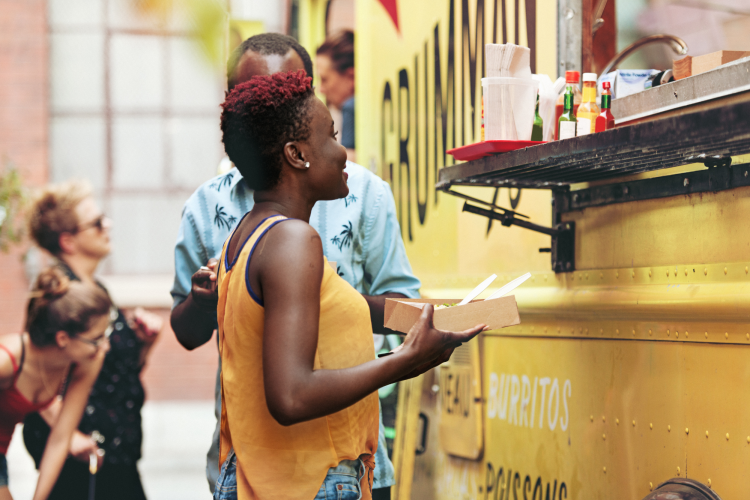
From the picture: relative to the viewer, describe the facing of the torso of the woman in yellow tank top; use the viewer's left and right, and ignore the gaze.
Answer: facing to the right of the viewer

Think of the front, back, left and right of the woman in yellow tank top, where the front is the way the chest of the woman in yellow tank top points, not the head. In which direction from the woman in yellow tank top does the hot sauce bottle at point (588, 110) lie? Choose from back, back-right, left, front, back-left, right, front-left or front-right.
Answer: front-left

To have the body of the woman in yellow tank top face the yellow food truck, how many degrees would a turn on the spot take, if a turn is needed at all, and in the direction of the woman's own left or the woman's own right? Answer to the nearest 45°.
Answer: approximately 45° to the woman's own left

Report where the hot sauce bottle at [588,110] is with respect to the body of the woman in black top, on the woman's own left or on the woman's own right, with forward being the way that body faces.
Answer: on the woman's own right

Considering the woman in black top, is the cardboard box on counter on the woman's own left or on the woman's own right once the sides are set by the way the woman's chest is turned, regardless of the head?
on the woman's own right

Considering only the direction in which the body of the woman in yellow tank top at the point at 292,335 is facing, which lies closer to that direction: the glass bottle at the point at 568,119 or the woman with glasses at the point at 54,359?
the glass bottle

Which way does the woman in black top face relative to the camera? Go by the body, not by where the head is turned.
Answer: to the viewer's right

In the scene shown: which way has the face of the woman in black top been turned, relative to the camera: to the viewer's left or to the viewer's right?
to the viewer's right

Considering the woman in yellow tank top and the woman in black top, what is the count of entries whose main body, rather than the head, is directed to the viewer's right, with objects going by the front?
2
